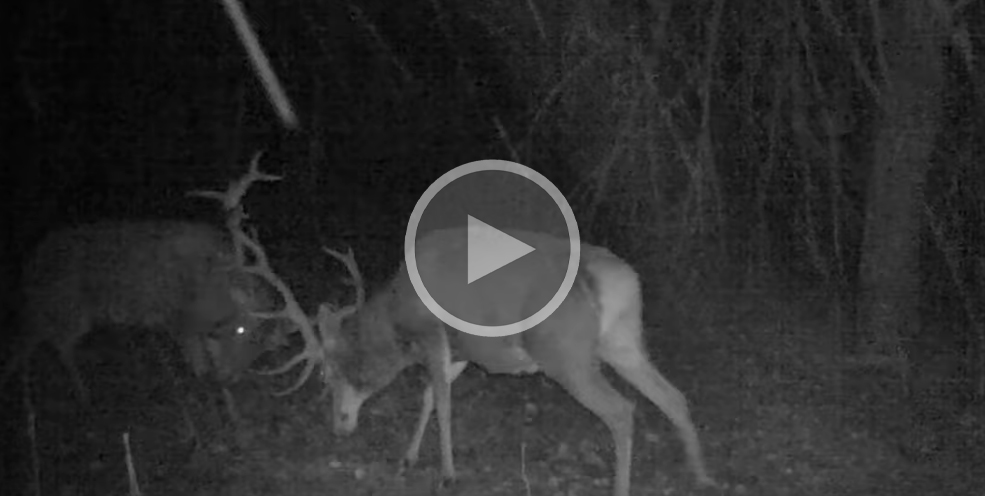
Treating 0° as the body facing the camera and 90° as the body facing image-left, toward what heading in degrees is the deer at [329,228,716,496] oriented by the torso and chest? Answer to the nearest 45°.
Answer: approximately 90°

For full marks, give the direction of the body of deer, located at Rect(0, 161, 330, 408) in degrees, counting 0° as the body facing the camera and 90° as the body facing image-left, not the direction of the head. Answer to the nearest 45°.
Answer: approximately 270°

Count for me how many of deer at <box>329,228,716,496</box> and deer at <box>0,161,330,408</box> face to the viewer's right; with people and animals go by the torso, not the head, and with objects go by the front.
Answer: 1

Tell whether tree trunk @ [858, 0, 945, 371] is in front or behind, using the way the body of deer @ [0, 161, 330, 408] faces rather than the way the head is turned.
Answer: in front

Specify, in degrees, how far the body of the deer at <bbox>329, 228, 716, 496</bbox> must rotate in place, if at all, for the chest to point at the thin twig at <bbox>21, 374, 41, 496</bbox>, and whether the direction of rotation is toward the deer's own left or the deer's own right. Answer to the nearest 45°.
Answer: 0° — it already faces it

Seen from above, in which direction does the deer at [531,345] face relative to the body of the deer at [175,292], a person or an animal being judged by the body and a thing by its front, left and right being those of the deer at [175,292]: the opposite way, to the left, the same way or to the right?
the opposite way
